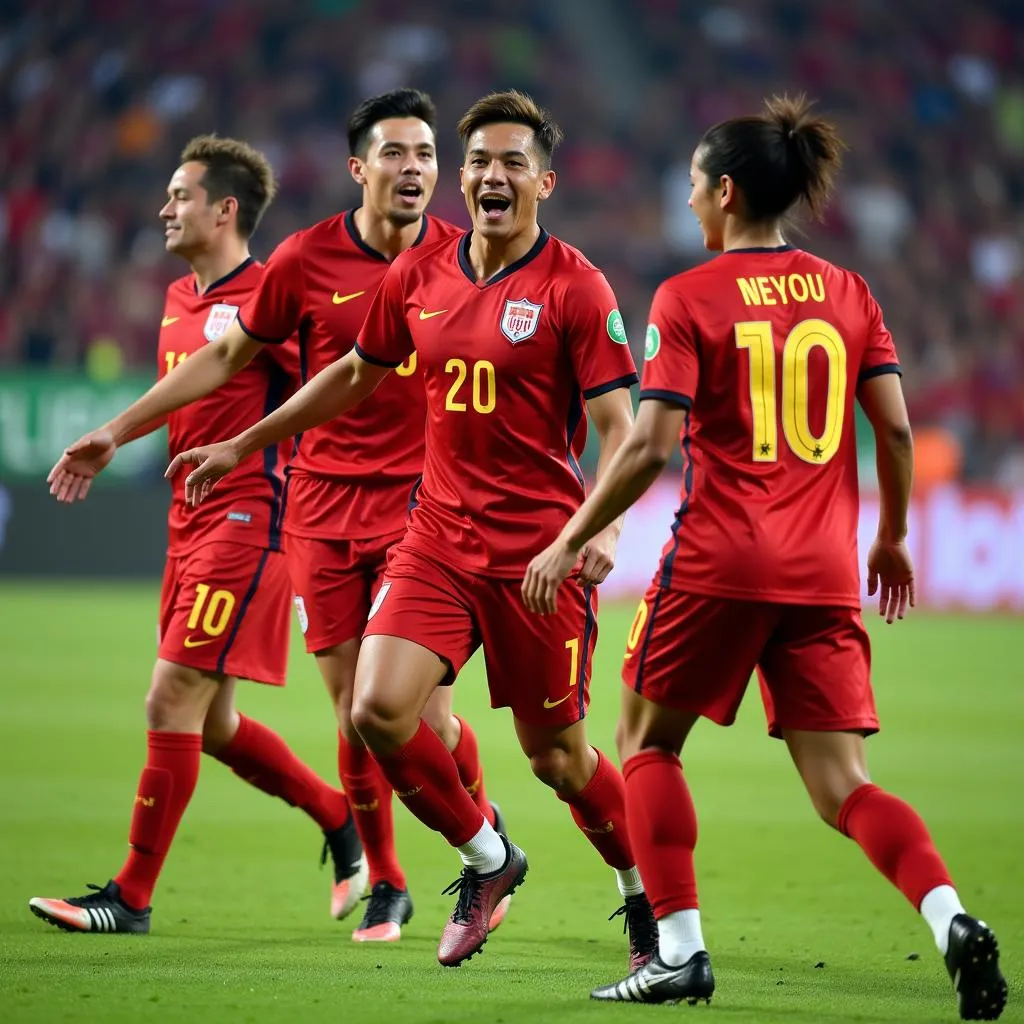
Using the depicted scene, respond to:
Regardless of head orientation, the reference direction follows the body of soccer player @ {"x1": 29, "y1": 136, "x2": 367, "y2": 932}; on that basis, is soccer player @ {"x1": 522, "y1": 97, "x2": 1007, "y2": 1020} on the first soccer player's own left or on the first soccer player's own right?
on the first soccer player's own left

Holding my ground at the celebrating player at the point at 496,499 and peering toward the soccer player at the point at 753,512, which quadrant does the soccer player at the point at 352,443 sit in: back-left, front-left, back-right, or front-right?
back-left

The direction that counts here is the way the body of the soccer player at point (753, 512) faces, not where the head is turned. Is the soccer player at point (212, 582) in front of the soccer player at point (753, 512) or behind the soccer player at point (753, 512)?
in front

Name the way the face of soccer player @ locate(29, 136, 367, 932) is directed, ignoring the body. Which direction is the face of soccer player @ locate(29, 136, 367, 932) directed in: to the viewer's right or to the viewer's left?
to the viewer's left

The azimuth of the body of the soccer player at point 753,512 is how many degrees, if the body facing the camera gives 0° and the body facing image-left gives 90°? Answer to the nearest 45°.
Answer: approximately 135°

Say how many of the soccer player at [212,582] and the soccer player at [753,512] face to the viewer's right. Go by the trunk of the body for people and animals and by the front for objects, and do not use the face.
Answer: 0

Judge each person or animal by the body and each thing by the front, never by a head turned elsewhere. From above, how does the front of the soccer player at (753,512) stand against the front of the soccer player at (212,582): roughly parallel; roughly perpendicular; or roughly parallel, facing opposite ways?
roughly perpendicular

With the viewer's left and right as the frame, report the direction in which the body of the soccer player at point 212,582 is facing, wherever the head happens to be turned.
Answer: facing the viewer and to the left of the viewer

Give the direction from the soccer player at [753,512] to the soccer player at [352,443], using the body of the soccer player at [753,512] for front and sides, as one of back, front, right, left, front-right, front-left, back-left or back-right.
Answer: front
